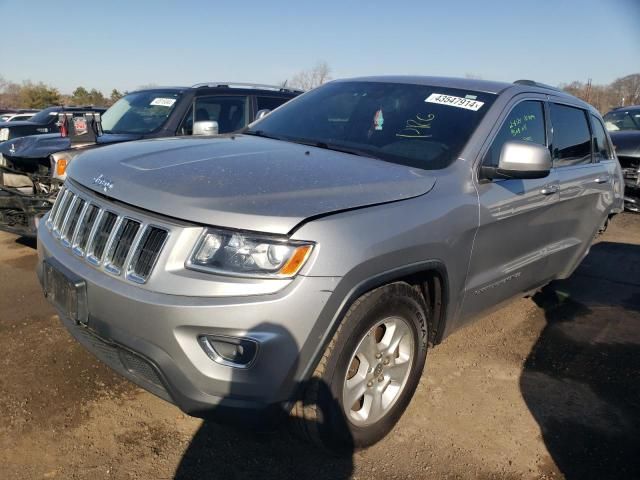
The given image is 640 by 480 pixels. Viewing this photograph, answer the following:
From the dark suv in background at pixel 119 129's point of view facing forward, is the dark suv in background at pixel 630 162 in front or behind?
behind

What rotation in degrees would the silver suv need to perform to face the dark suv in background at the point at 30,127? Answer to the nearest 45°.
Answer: approximately 90° to its right

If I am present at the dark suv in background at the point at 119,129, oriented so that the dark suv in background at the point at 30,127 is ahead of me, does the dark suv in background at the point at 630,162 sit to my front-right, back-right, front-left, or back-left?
back-right

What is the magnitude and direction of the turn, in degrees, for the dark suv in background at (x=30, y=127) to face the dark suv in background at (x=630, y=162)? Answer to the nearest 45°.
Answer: approximately 90° to its left

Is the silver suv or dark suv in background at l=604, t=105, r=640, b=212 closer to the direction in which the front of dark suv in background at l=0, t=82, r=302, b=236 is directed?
the silver suv

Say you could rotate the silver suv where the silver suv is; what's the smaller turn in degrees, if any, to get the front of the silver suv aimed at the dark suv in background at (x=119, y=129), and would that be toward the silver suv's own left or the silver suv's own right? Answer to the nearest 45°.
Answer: approximately 90° to the silver suv's own right

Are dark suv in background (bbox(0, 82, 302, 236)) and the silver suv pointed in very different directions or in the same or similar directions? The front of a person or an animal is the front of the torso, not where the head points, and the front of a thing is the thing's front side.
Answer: same or similar directions

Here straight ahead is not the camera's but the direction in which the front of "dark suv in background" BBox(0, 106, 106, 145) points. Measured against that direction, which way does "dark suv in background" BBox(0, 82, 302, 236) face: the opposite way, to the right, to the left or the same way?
the same way

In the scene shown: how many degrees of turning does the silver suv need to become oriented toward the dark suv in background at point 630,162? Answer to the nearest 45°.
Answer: approximately 180°

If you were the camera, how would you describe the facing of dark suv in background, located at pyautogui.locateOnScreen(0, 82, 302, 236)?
facing the viewer and to the left of the viewer

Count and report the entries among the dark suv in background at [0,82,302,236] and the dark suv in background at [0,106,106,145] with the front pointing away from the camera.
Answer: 0

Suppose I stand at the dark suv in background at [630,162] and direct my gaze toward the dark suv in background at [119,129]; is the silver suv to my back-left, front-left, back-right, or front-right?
front-left

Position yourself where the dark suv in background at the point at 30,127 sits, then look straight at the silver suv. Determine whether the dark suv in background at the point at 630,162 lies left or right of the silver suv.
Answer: left
